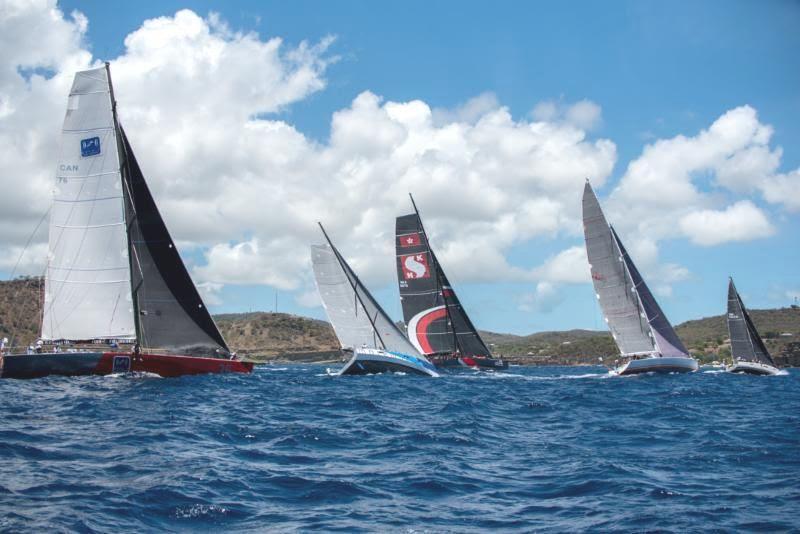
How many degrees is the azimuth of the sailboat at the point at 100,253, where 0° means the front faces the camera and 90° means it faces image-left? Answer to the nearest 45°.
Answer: approximately 270°
